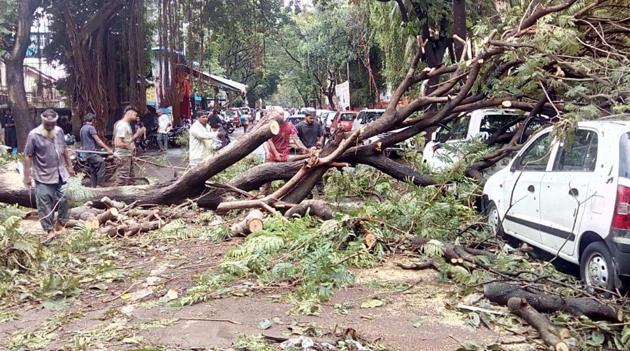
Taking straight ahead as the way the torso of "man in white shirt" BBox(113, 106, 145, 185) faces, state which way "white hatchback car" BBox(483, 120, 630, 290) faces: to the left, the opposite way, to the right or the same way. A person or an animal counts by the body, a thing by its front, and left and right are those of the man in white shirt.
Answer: to the left

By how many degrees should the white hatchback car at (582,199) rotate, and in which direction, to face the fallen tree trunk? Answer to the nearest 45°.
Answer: approximately 45° to its left

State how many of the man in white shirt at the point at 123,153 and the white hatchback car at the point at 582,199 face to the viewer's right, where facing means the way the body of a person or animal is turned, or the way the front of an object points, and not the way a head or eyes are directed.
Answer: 1

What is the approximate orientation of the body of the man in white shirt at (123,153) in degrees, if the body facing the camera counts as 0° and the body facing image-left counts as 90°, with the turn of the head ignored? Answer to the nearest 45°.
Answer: approximately 270°

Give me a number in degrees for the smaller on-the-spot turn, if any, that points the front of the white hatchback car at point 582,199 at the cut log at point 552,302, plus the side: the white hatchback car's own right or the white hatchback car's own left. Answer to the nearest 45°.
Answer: approximately 135° to the white hatchback car's own left

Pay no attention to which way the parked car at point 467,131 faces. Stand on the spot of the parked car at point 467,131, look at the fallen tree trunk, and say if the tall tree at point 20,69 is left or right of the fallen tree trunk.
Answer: right

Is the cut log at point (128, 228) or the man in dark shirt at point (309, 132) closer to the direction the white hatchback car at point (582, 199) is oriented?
the man in dark shirt

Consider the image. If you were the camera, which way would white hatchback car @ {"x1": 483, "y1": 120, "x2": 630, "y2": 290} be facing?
facing away from the viewer and to the left of the viewer
